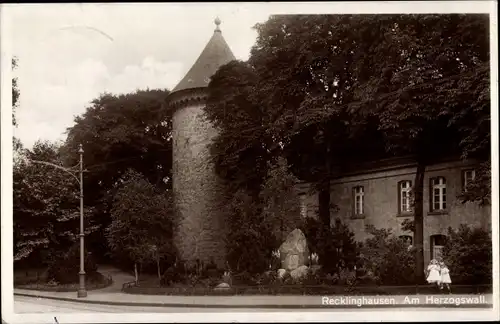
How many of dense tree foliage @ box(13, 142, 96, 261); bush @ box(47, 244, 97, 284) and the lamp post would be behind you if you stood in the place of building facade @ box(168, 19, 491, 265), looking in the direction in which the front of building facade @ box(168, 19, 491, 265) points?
0

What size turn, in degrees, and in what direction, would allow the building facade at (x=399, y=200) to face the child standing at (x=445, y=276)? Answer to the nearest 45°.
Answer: approximately 45° to its left

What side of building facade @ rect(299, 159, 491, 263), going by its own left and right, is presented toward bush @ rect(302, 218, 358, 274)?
front

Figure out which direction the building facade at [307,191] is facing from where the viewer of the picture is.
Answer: facing the viewer and to the left of the viewer

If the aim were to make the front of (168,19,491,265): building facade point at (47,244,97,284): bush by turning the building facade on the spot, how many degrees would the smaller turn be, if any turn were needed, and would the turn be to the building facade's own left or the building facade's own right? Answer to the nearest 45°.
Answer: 0° — it already faces it
